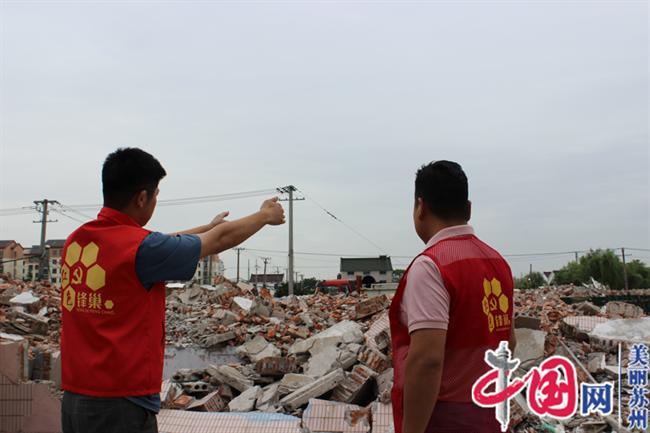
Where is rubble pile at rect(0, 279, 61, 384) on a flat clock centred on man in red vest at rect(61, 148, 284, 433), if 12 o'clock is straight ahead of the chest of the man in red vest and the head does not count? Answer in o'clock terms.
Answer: The rubble pile is roughly at 10 o'clock from the man in red vest.

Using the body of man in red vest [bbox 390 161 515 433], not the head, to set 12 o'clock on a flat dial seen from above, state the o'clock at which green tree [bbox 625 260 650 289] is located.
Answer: The green tree is roughly at 2 o'clock from the man in red vest.

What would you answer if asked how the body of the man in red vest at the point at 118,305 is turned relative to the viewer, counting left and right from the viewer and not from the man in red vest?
facing away from the viewer and to the right of the viewer

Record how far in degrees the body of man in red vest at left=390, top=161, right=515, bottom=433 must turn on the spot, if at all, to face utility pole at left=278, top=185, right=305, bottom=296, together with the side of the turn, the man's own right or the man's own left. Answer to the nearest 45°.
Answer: approximately 45° to the man's own right

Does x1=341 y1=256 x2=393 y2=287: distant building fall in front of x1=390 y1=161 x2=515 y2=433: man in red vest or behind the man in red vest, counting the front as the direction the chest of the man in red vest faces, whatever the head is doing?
in front

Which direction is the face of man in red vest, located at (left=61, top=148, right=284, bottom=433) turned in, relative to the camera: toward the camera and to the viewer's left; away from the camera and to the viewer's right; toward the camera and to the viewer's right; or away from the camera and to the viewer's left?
away from the camera and to the viewer's right

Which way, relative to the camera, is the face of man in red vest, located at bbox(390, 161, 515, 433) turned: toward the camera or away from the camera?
away from the camera

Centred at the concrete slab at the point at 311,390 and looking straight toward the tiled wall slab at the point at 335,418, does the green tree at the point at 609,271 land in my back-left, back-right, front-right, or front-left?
back-left

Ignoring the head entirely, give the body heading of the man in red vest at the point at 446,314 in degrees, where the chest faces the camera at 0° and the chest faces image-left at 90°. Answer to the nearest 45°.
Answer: approximately 135°

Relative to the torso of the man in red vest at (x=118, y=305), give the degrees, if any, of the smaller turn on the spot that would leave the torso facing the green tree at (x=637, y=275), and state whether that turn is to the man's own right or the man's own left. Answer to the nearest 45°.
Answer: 0° — they already face it
